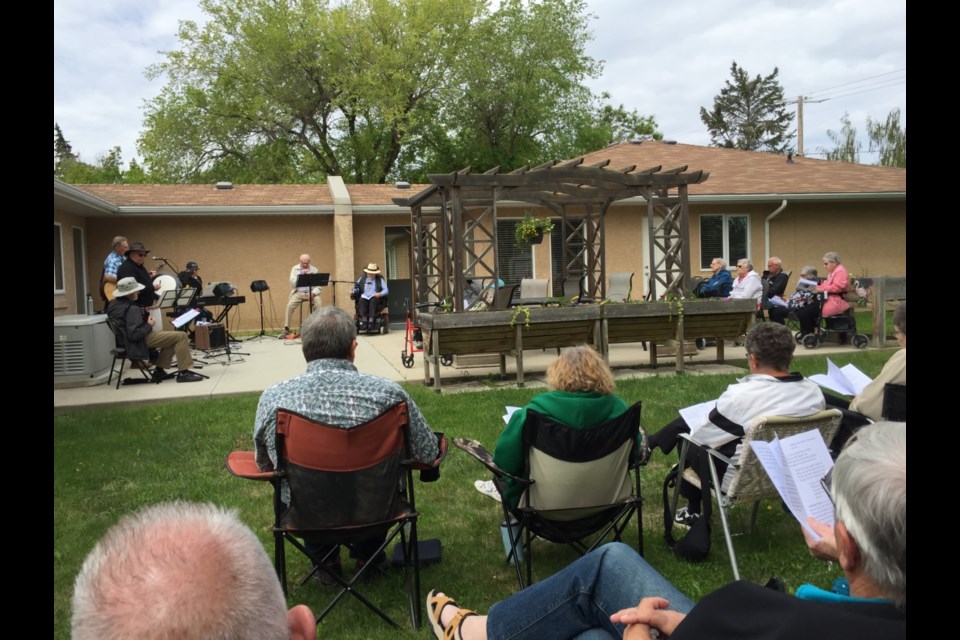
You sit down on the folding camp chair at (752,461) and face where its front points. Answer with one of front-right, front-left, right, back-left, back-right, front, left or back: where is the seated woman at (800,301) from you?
front-right

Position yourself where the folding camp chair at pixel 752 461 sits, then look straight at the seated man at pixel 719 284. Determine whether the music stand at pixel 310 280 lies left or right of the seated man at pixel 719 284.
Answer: left

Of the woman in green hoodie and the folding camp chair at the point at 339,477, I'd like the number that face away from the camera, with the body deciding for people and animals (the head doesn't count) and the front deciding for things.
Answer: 2

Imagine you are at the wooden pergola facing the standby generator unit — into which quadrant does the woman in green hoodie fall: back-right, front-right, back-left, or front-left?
front-left

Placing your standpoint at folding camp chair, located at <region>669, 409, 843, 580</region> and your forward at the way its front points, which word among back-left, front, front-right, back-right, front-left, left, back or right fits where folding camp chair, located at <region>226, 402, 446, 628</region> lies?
left

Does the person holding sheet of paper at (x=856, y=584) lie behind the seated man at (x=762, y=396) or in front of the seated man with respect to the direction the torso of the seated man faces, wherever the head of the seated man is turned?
behind

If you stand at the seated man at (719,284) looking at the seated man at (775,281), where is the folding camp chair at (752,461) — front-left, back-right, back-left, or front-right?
back-right

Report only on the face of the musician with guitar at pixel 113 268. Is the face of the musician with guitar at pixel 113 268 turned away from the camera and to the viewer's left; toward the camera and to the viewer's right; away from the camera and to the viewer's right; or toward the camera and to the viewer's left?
toward the camera and to the viewer's right

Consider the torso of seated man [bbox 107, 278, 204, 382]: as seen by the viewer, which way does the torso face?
to the viewer's right

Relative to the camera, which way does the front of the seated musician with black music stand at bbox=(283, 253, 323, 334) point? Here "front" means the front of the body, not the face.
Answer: toward the camera

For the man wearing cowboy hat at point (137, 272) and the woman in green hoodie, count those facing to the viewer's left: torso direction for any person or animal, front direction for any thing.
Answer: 0

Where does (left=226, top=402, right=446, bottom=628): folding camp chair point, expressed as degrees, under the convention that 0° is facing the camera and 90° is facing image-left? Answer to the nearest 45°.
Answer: approximately 180°

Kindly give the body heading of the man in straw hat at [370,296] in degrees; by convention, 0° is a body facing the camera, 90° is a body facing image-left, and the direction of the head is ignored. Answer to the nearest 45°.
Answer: approximately 0°

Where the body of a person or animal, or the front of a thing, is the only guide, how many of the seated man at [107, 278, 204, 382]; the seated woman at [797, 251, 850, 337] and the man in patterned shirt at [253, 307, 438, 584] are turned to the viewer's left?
1

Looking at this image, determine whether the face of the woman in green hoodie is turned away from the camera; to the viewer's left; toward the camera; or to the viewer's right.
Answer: away from the camera

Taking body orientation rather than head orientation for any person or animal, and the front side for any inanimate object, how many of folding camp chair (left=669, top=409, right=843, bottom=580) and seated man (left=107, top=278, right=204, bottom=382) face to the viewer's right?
1

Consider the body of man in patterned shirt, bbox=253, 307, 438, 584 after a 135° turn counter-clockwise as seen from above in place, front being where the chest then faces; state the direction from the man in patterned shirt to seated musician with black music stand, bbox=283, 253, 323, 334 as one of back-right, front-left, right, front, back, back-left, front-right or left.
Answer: back-right

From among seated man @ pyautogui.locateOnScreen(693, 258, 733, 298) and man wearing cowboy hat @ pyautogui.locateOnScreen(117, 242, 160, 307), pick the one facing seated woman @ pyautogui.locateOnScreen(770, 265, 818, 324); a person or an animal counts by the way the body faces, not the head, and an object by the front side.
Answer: the man wearing cowboy hat

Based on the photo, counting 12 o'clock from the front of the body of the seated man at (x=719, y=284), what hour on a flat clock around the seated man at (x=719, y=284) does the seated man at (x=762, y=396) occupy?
the seated man at (x=762, y=396) is roughly at 9 o'clock from the seated man at (x=719, y=284).

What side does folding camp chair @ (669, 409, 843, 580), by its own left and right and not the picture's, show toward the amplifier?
front

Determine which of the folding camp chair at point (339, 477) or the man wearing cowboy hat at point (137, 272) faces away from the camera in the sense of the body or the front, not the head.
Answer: the folding camp chair

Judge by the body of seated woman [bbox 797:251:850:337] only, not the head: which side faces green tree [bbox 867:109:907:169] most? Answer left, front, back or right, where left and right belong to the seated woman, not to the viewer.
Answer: right
